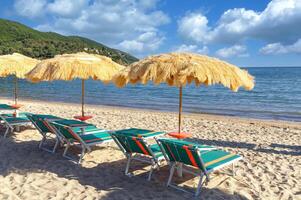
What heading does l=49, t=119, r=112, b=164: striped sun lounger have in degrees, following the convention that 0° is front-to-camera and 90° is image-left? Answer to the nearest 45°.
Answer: approximately 225°
